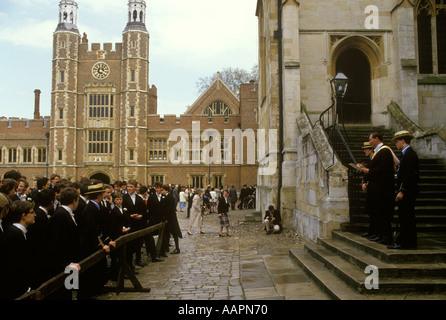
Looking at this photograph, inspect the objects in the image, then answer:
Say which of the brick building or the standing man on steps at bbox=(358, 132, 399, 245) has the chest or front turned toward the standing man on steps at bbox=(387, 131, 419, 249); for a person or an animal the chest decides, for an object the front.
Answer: the brick building

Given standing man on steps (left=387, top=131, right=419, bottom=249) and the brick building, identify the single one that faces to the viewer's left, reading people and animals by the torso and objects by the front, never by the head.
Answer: the standing man on steps

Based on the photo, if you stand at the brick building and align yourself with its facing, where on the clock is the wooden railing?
The wooden railing is roughly at 12 o'clock from the brick building.

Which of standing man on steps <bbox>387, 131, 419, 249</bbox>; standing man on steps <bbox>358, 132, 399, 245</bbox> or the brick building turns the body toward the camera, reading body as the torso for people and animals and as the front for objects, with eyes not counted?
the brick building

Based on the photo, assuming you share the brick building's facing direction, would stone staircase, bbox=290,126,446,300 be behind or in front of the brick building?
in front

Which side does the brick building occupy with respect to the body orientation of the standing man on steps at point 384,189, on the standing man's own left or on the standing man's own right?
on the standing man's own right

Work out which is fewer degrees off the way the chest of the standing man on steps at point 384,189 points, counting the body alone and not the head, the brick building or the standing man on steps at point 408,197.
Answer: the brick building

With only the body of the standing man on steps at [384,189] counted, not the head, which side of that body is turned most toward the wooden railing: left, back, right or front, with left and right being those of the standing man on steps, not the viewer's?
front

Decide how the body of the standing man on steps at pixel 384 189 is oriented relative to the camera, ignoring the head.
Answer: to the viewer's left

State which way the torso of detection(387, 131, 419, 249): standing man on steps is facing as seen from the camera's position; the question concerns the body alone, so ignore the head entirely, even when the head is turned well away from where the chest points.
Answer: to the viewer's left

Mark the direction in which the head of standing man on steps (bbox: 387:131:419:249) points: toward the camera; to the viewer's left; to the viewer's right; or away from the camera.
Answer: to the viewer's left

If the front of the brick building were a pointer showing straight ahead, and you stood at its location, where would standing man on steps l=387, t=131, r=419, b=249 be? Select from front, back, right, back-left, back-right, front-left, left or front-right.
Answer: front

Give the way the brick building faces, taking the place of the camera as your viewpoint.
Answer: facing the viewer
